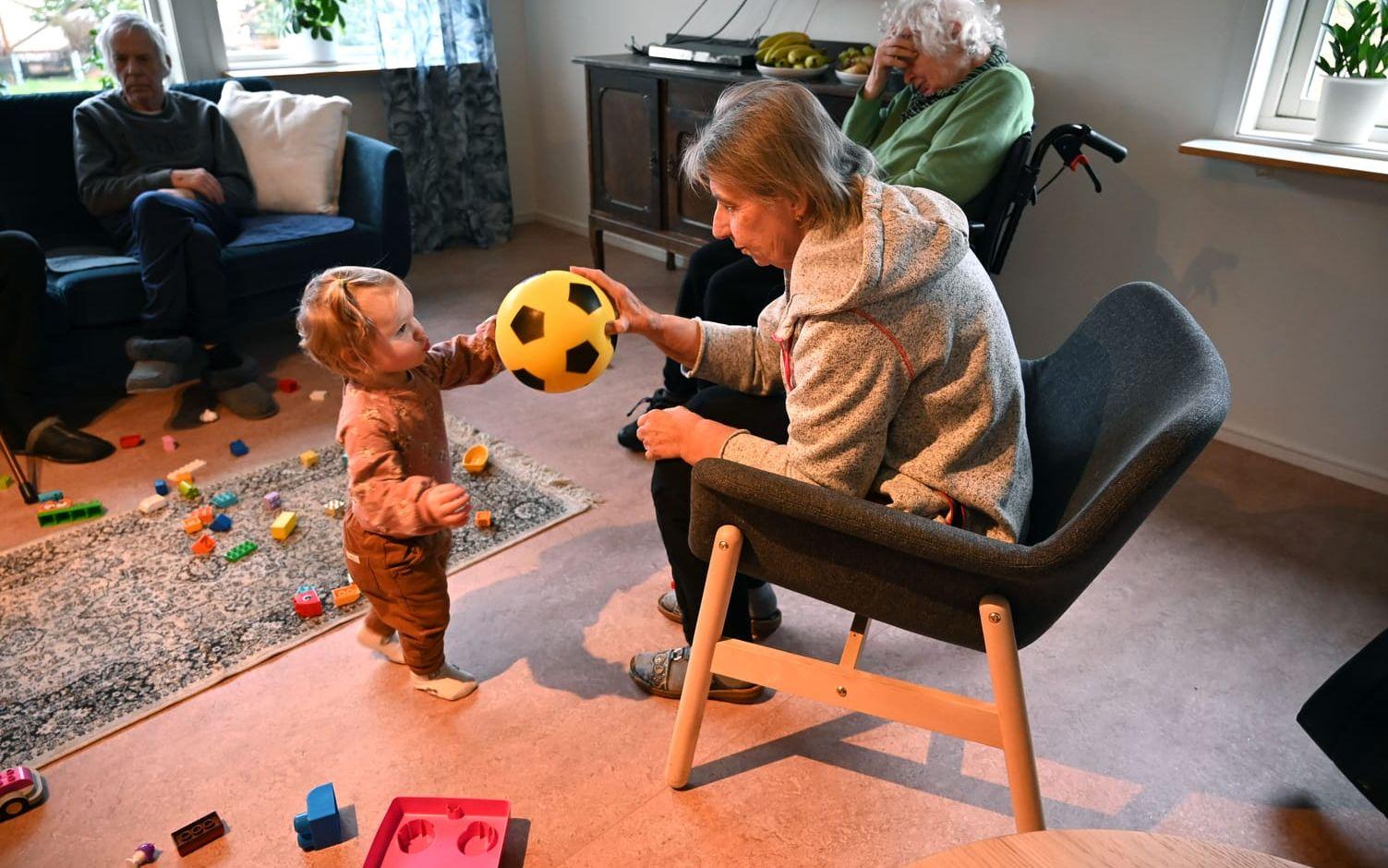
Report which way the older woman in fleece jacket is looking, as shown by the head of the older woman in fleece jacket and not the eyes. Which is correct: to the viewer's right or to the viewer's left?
to the viewer's left

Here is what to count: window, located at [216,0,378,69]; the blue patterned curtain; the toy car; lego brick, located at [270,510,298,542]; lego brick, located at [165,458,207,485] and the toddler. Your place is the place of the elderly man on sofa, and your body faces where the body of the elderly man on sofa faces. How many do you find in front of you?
4

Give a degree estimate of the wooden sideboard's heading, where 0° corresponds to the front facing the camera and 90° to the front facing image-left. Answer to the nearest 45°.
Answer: approximately 45°

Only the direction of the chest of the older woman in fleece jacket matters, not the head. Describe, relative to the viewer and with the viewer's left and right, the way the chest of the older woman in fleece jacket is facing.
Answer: facing to the left of the viewer

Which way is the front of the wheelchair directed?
to the viewer's left

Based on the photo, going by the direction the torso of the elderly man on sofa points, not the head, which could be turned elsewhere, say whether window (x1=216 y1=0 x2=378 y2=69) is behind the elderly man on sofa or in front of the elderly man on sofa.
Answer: behind

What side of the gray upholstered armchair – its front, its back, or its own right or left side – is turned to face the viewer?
left

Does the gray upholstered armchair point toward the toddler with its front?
yes

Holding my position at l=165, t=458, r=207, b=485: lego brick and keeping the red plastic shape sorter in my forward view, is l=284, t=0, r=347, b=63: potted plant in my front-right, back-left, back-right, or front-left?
back-left

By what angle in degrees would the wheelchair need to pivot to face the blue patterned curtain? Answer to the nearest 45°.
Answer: approximately 45° to its right

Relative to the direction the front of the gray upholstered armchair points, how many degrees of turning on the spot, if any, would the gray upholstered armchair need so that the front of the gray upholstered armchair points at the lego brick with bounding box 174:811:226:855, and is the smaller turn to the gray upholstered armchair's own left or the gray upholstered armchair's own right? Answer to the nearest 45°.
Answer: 0° — it already faces it
